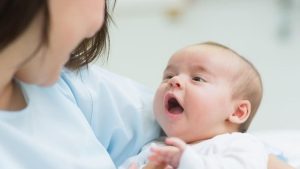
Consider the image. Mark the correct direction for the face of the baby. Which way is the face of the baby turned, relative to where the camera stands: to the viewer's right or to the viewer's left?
to the viewer's left

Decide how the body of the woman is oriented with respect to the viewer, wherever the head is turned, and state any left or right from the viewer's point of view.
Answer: facing the viewer and to the right of the viewer

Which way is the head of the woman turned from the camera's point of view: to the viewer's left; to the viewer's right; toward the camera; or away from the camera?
to the viewer's right

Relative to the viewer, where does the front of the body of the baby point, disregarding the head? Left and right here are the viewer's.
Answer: facing the viewer and to the left of the viewer
